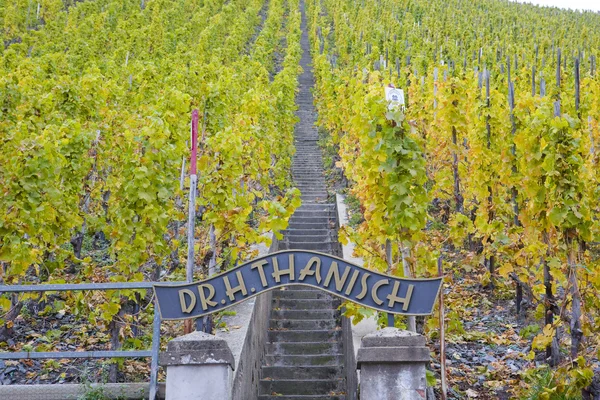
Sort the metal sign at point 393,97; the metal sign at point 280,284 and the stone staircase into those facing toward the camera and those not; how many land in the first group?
3

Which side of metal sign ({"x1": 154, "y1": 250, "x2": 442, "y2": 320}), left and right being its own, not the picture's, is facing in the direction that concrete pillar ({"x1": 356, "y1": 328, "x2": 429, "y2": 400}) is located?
left

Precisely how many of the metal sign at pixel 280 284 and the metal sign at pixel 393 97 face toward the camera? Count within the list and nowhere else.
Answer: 2

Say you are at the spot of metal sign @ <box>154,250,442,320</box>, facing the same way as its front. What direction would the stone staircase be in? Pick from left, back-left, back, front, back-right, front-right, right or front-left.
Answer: back

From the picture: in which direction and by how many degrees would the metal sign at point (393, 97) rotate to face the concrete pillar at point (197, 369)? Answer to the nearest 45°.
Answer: approximately 45° to its right

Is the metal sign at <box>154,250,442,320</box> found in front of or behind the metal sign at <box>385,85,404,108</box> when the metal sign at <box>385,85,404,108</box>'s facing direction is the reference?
in front

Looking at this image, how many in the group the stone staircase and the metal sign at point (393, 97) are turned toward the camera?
2

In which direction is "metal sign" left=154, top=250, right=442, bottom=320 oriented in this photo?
toward the camera

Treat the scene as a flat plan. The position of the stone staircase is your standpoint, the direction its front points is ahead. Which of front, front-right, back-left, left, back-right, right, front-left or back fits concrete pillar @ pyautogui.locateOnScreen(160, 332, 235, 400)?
front

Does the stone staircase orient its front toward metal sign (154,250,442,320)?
yes
